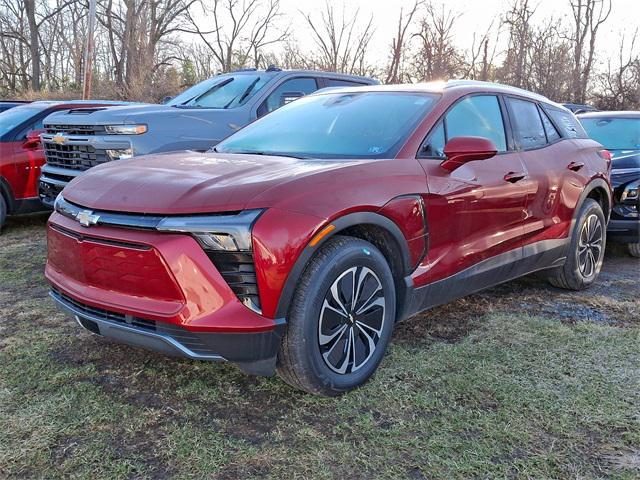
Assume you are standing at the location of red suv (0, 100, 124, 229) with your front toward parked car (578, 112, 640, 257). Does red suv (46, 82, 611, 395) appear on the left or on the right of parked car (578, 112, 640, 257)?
right

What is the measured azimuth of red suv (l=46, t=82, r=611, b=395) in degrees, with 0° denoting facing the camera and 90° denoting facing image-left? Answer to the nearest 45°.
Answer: approximately 45°

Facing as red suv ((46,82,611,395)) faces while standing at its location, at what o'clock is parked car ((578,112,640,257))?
The parked car is roughly at 6 o'clock from the red suv.

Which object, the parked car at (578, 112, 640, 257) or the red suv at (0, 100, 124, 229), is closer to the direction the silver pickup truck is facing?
the red suv

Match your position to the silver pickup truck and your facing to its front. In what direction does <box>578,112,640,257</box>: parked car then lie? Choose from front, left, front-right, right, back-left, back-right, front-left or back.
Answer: back-left

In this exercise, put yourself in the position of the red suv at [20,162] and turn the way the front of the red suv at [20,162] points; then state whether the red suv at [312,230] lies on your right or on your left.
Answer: on your left

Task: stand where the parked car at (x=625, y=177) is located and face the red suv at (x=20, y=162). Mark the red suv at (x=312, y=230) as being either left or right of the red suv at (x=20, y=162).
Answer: left

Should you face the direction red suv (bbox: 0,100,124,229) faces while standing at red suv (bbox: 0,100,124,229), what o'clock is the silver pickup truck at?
The silver pickup truck is roughly at 9 o'clock from the red suv.

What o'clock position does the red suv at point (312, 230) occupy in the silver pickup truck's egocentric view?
The red suv is roughly at 10 o'clock from the silver pickup truck.

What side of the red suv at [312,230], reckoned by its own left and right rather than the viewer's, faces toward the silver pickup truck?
right
